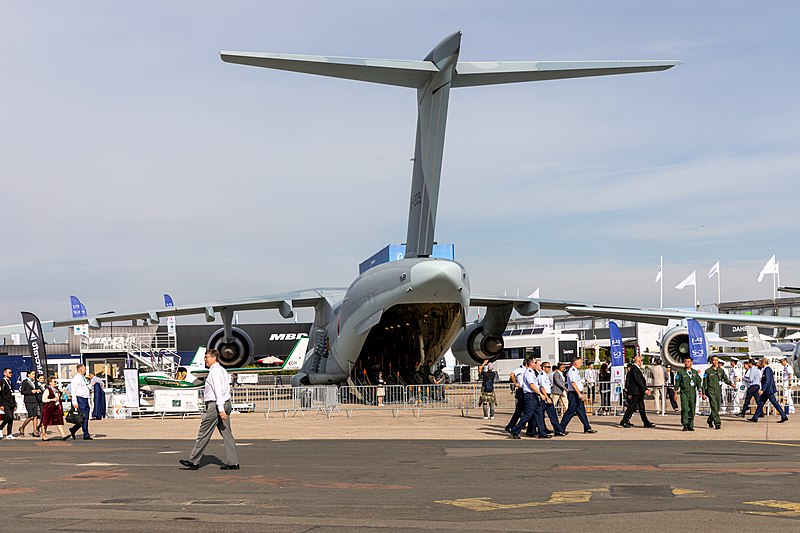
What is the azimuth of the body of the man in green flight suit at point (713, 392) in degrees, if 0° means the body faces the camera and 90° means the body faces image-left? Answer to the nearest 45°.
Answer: approximately 0°

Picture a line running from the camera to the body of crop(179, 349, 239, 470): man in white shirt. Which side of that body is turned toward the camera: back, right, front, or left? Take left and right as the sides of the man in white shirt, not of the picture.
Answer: left

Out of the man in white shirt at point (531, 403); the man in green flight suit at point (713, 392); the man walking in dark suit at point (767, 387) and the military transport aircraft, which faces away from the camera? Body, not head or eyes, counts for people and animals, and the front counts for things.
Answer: the military transport aircraft
